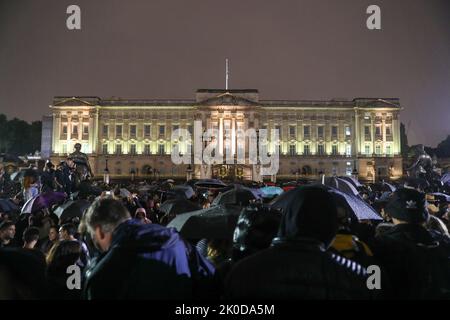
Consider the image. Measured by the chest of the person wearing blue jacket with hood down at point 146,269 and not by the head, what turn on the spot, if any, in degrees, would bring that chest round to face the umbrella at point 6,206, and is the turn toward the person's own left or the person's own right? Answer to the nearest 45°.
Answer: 0° — they already face it

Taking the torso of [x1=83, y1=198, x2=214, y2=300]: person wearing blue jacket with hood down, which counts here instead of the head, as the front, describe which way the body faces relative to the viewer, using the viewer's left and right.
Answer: facing away from the viewer and to the left of the viewer

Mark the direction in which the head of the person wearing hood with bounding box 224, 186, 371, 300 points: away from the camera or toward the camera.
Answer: away from the camera

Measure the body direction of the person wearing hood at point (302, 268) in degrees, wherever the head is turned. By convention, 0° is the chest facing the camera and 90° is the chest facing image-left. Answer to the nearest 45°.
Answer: approximately 180°

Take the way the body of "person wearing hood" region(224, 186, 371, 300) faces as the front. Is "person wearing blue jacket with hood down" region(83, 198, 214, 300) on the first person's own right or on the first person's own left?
on the first person's own left

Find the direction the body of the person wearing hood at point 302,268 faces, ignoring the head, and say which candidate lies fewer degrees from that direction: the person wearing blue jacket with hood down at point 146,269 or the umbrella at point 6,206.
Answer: the umbrella

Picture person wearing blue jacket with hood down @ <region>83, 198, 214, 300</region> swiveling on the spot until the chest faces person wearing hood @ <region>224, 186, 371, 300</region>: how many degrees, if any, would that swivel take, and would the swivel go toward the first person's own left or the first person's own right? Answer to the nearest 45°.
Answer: approximately 135° to the first person's own right

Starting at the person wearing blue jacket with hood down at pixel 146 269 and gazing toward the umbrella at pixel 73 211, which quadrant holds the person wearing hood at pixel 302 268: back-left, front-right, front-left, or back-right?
back-right

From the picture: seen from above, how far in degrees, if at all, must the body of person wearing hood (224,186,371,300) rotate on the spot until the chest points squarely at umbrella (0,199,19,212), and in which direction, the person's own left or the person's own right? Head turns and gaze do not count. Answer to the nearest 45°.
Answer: approximately 45° to the person's own left
